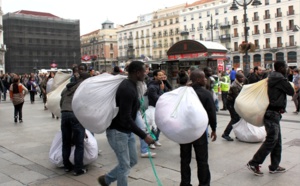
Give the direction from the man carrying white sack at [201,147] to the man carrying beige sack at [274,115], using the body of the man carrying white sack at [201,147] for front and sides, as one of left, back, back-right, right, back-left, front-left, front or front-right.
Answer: front

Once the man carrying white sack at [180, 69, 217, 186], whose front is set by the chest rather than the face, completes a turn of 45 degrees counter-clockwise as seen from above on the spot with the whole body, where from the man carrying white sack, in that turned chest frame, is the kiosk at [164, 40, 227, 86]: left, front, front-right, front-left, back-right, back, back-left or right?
front

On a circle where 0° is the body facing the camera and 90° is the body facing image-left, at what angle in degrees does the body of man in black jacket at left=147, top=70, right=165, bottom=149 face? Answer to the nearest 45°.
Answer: approximately 315°

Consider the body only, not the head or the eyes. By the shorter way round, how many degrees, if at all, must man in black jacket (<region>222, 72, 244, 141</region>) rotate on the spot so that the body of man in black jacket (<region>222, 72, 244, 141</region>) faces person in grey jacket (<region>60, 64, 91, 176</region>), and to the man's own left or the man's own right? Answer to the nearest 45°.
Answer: approximately 135° to the man's own right

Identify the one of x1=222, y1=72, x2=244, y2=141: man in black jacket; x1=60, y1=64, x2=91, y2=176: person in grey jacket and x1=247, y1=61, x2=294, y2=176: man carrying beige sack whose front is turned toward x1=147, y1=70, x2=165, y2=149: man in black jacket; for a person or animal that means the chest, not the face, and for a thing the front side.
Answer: x1=60, y1=64, x2=91, y2=176: person in grey jacket

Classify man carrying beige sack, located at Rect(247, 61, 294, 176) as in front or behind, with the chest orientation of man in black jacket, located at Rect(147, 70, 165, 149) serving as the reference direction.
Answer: in front

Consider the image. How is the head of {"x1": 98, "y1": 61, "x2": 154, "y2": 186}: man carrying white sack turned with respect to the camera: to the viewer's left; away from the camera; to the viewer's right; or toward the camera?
to the viewer's right

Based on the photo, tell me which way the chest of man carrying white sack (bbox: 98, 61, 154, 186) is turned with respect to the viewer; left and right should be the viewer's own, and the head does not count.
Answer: facing to the right of the viewer

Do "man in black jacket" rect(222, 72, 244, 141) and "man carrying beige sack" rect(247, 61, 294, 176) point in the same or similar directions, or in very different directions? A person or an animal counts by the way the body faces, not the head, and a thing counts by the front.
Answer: same or similar directions

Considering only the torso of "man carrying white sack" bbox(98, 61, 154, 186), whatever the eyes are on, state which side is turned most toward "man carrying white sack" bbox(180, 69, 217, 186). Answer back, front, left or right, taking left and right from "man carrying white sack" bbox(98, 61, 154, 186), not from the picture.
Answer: front
